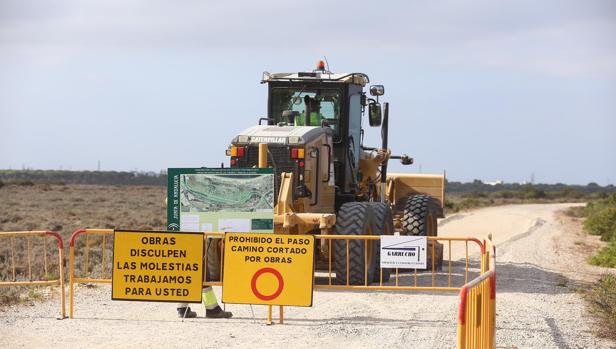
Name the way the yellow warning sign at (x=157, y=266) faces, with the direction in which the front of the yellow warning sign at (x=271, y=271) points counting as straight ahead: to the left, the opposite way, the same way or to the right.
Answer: the same way

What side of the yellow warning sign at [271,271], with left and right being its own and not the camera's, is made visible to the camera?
front

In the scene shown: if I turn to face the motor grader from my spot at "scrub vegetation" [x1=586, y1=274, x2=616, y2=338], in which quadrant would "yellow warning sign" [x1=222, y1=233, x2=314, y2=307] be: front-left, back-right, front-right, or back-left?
front-left

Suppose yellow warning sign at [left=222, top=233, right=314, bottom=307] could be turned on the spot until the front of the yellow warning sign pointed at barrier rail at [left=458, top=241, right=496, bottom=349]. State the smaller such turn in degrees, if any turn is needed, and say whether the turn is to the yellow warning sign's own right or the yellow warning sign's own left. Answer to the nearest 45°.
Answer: approximately 45° to the yellow warning sign's own left

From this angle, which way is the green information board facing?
toward the camera

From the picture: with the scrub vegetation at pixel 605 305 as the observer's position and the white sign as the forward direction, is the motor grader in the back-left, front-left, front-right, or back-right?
front-right

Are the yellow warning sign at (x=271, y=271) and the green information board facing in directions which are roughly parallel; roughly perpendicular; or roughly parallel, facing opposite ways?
roughly parallel

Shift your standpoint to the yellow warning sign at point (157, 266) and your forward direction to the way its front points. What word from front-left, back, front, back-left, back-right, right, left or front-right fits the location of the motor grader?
back-left

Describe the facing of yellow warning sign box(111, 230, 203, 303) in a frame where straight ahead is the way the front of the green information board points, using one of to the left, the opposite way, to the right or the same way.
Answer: the same way

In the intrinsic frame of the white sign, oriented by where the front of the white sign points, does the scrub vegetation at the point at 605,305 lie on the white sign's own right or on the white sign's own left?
on the white sign's own left

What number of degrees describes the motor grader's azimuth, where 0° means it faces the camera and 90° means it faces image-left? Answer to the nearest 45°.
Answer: approximately 225°

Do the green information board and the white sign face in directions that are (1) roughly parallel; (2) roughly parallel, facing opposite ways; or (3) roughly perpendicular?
roughly parallel

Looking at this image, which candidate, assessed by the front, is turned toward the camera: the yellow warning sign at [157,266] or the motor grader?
the yellow warning sign

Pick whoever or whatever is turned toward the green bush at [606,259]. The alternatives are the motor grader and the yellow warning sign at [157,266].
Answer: the motor grader

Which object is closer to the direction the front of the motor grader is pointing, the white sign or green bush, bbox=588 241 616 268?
the green bush

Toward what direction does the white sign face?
toward the camera
